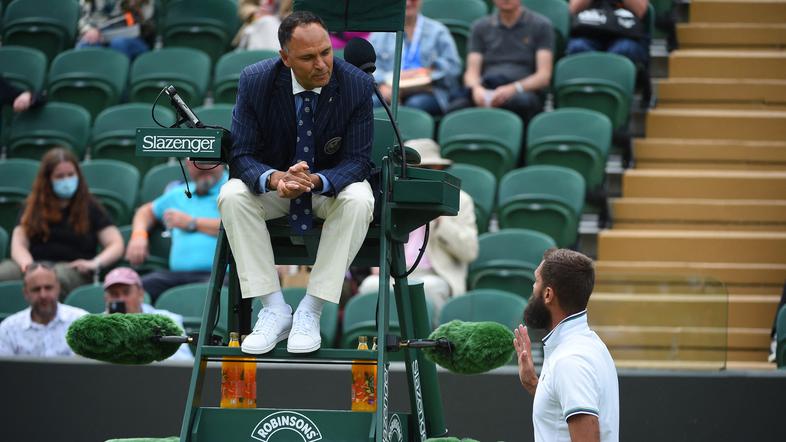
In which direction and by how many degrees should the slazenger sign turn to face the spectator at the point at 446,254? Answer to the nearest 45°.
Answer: approximately 135° to its left

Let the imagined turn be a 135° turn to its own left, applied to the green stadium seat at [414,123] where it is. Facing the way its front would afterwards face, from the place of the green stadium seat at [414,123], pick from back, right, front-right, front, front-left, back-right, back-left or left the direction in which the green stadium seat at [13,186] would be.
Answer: back-left

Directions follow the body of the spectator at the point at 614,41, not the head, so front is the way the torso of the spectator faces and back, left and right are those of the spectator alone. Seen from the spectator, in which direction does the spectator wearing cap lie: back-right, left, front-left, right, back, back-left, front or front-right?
front-right

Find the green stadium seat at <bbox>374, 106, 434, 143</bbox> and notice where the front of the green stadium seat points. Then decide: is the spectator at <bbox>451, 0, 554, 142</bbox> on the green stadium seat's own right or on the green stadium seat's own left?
on the green stadium seat's own left

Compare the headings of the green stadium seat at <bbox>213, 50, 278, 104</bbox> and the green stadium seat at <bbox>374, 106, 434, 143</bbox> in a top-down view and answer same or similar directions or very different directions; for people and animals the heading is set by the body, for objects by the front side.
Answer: same or similar directions

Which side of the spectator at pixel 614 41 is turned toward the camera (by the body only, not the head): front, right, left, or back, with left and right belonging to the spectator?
front

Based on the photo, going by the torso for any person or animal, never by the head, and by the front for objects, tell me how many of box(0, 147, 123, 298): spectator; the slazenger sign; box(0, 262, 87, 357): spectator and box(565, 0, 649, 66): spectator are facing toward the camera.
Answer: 4

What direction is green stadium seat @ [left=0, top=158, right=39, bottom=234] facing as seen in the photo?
toward the camera

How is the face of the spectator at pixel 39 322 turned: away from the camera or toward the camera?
toward the camera

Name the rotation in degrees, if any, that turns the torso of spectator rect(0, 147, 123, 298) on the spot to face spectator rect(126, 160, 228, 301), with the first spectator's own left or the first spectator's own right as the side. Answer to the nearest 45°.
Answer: approximately 45° to the first spectator's own left

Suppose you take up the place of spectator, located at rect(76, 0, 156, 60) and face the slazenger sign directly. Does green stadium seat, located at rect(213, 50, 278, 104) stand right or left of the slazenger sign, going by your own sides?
left

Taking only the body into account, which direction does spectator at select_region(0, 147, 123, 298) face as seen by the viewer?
toward the camera
